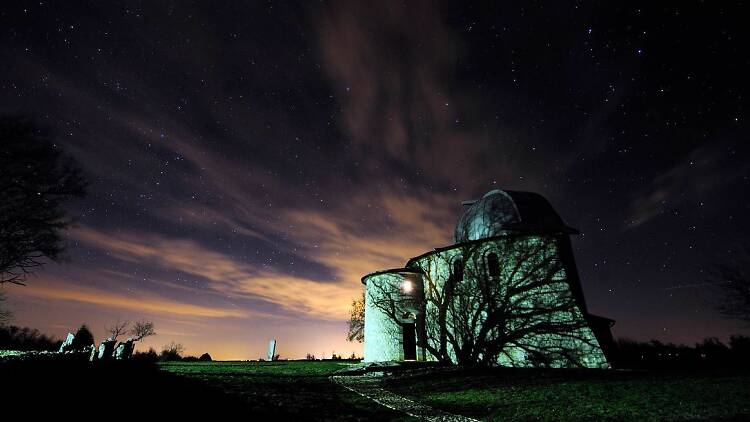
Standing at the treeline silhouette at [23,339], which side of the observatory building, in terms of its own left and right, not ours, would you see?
right

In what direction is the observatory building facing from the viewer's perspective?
toward the camera

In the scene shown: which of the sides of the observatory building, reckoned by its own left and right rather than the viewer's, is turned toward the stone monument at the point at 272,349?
right
